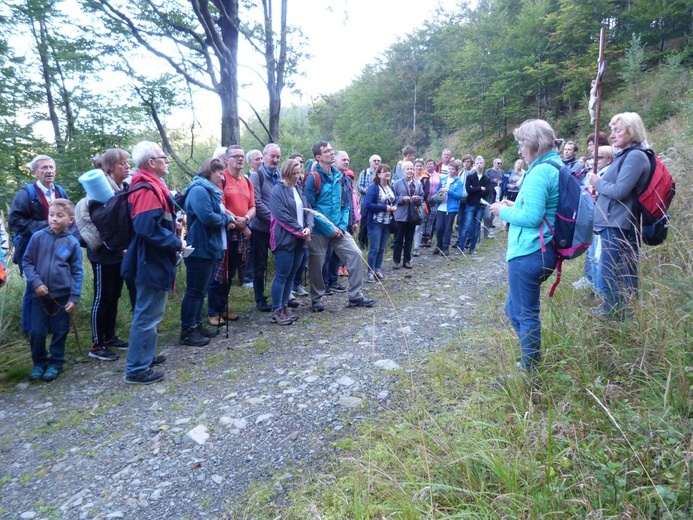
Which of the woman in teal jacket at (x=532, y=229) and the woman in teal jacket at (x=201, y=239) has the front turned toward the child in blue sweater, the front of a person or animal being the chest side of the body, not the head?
the woman in teal jacket at (x=532, y=229)

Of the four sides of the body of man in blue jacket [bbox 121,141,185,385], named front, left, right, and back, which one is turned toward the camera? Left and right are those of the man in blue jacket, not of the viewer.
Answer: right

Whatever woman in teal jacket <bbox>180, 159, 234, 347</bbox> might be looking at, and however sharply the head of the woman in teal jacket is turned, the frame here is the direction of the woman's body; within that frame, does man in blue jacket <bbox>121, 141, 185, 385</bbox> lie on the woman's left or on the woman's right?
on the woman's right

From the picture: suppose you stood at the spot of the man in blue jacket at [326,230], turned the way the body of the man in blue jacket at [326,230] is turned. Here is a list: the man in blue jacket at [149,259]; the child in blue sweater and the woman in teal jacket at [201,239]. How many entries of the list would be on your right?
3

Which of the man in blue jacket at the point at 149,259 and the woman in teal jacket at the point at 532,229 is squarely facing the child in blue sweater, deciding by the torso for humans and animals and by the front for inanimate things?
the woman in teal jacket

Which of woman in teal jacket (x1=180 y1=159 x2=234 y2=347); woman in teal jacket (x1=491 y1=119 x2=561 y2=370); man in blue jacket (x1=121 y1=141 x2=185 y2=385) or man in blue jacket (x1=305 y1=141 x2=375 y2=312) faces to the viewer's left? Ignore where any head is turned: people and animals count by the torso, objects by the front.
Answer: woman in teal jacket (x1=491 y1=119 x2=561 y2=370)

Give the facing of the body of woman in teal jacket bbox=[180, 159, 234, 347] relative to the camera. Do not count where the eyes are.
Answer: to the viewer's right

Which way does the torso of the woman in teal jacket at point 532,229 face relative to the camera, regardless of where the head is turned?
to the viewer's left
